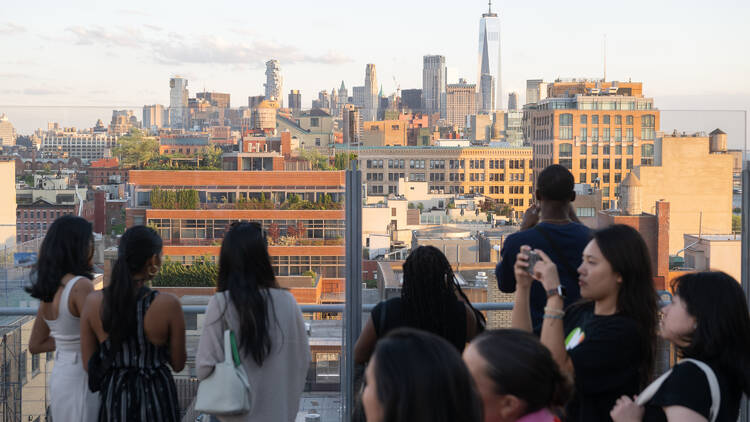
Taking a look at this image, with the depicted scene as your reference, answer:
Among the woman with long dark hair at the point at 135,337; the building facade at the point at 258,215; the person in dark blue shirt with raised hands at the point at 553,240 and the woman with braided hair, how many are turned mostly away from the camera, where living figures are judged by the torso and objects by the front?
3

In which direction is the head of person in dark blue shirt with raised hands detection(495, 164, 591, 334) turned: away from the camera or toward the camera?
away from the camera

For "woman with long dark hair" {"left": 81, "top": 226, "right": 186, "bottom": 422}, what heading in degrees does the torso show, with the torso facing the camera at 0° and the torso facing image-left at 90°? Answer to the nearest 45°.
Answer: approximately 180°

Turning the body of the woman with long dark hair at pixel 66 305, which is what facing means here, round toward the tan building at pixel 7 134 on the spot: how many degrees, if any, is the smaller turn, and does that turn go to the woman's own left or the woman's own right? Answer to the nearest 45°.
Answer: approximately 45° to the woman's own left

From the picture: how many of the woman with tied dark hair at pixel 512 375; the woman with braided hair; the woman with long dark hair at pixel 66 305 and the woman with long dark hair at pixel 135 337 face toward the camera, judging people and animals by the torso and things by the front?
0

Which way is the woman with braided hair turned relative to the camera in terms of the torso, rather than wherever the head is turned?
away from the camera

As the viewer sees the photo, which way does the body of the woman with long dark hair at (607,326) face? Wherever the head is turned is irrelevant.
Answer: to the viewer's left

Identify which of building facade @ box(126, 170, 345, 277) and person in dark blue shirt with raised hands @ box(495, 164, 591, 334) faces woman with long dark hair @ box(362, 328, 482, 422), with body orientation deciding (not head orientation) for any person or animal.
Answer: the building facade

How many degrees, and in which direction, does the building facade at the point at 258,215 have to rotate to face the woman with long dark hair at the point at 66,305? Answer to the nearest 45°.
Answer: approximately 45° to its right

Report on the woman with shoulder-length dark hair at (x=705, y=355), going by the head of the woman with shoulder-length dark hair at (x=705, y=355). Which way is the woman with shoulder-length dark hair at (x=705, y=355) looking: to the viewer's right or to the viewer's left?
to the viewer's left

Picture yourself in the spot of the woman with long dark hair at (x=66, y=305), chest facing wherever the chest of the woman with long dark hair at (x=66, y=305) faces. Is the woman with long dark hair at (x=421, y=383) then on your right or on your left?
on your right

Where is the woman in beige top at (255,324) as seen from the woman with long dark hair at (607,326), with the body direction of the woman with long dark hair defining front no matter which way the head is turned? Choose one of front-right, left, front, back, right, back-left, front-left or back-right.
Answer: front

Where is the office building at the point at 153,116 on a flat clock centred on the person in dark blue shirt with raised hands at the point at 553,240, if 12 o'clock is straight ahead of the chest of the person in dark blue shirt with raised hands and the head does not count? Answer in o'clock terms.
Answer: The office building is roughly at 10 o'clock from the person in dark blue shirt with raised hands.

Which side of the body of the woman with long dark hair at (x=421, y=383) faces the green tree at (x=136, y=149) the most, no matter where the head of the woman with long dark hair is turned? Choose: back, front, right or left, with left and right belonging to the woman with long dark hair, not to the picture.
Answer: front
